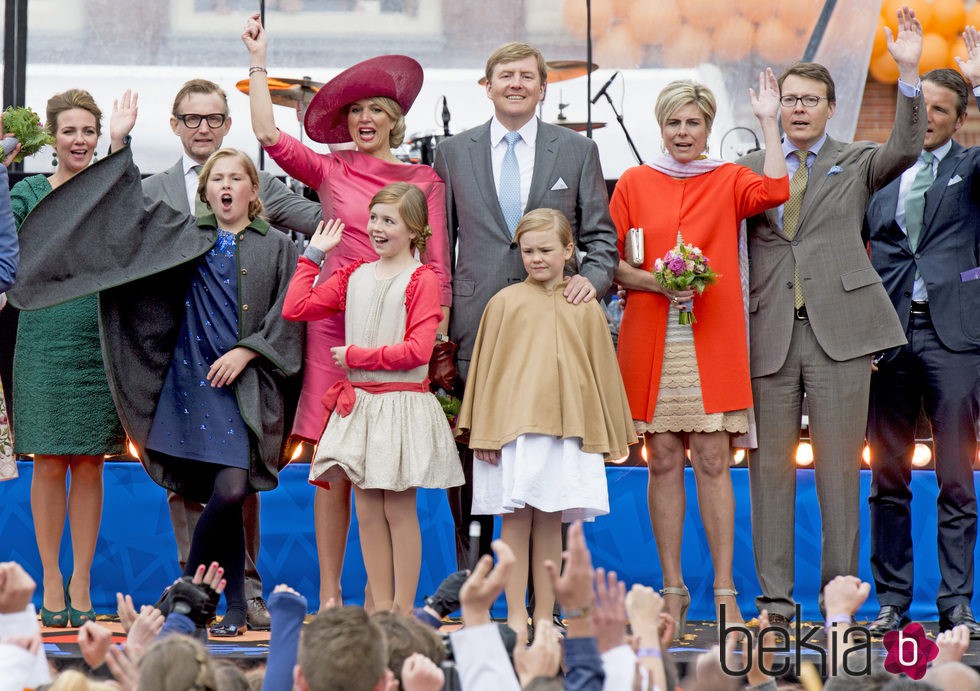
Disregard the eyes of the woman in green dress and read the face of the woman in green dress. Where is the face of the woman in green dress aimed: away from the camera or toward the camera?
toward the camera

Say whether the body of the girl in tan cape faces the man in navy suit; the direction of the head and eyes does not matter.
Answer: no

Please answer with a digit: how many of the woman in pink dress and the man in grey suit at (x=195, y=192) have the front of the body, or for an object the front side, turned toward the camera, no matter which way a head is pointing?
2

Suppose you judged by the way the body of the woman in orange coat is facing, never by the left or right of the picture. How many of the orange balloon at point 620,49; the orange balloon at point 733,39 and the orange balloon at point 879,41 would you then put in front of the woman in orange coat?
0

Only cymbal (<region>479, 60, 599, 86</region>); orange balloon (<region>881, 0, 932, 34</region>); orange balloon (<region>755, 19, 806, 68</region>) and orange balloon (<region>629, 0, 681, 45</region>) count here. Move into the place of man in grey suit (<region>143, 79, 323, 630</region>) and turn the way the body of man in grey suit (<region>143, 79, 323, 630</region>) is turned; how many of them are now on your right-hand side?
0

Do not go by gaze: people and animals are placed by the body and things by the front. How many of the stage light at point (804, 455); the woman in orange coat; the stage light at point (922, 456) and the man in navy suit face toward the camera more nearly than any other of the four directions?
4

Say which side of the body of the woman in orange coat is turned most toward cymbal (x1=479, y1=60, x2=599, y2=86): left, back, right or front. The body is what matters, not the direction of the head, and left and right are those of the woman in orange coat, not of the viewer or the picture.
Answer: back

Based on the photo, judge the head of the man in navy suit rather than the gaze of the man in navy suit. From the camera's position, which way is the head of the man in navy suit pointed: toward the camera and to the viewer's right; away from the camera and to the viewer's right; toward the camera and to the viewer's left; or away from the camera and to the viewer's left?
toward the camera and to the viewer's left

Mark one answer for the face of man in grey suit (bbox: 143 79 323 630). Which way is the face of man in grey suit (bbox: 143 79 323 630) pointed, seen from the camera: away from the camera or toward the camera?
toward the camera

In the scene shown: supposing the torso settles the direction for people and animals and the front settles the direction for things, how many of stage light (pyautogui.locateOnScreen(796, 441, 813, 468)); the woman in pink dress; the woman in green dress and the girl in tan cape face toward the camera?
4

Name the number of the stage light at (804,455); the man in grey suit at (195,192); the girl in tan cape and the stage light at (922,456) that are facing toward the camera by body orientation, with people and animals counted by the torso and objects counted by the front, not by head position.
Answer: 4

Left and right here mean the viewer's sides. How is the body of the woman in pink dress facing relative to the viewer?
facing the viewer

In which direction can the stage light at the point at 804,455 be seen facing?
toward the camera

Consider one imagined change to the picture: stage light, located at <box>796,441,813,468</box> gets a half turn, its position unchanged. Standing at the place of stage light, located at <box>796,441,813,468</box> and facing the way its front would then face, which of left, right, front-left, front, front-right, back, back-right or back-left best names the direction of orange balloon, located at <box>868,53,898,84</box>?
front

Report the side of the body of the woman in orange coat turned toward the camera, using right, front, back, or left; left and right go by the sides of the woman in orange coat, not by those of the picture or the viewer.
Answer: front

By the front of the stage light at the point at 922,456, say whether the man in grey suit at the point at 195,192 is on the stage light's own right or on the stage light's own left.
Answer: on the stage light's own right

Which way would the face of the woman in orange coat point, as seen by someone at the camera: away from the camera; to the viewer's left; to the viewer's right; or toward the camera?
toward the camera
